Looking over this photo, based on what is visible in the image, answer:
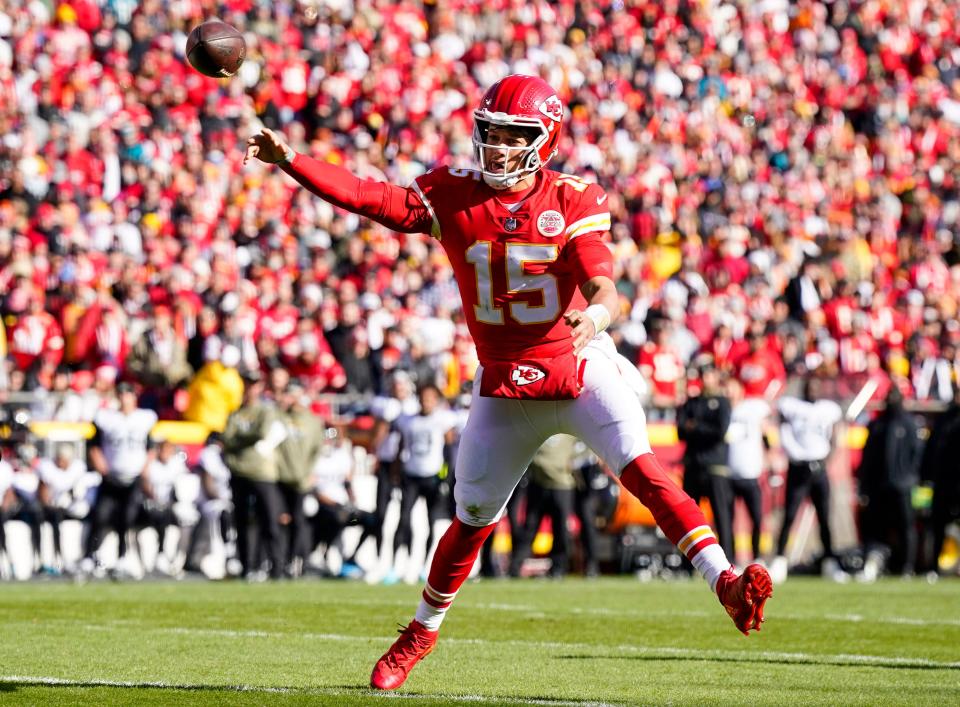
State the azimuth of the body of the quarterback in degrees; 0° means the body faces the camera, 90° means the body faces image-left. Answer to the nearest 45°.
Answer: approximately 0°

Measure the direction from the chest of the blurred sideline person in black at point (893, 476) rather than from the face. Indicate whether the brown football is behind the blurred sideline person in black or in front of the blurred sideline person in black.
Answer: in front

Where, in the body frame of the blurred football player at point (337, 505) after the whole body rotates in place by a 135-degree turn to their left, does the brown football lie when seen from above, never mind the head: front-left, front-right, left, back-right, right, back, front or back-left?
back

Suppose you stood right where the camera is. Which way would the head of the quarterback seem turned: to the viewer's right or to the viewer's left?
to the viewer's left

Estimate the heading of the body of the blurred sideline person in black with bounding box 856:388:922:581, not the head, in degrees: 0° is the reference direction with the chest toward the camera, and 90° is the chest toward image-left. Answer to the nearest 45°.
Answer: approximately 0°

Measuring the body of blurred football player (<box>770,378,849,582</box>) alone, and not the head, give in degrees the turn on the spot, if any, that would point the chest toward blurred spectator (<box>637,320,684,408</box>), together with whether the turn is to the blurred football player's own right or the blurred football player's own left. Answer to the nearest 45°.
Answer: approximately 135° to the blurred football player's own right

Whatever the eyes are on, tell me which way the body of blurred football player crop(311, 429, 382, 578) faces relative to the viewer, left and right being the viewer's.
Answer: facing the viewer and to the right of the viewer

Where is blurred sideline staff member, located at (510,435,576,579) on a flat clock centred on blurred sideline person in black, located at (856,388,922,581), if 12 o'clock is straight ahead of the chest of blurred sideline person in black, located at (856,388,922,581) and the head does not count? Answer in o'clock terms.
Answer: blurred sideline staff member, located at (510,435,576,579) is roughly at 2 o'clock from blurred sideline person in black, located at (856,388,922,581).

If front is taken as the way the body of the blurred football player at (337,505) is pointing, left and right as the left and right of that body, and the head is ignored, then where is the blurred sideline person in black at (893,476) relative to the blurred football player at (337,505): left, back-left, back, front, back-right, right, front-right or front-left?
front-left

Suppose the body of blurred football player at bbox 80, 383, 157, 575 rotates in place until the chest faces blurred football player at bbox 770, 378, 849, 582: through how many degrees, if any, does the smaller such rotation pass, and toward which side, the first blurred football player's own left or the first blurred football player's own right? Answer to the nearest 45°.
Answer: approximately 90° to the first blurred football player's own left
